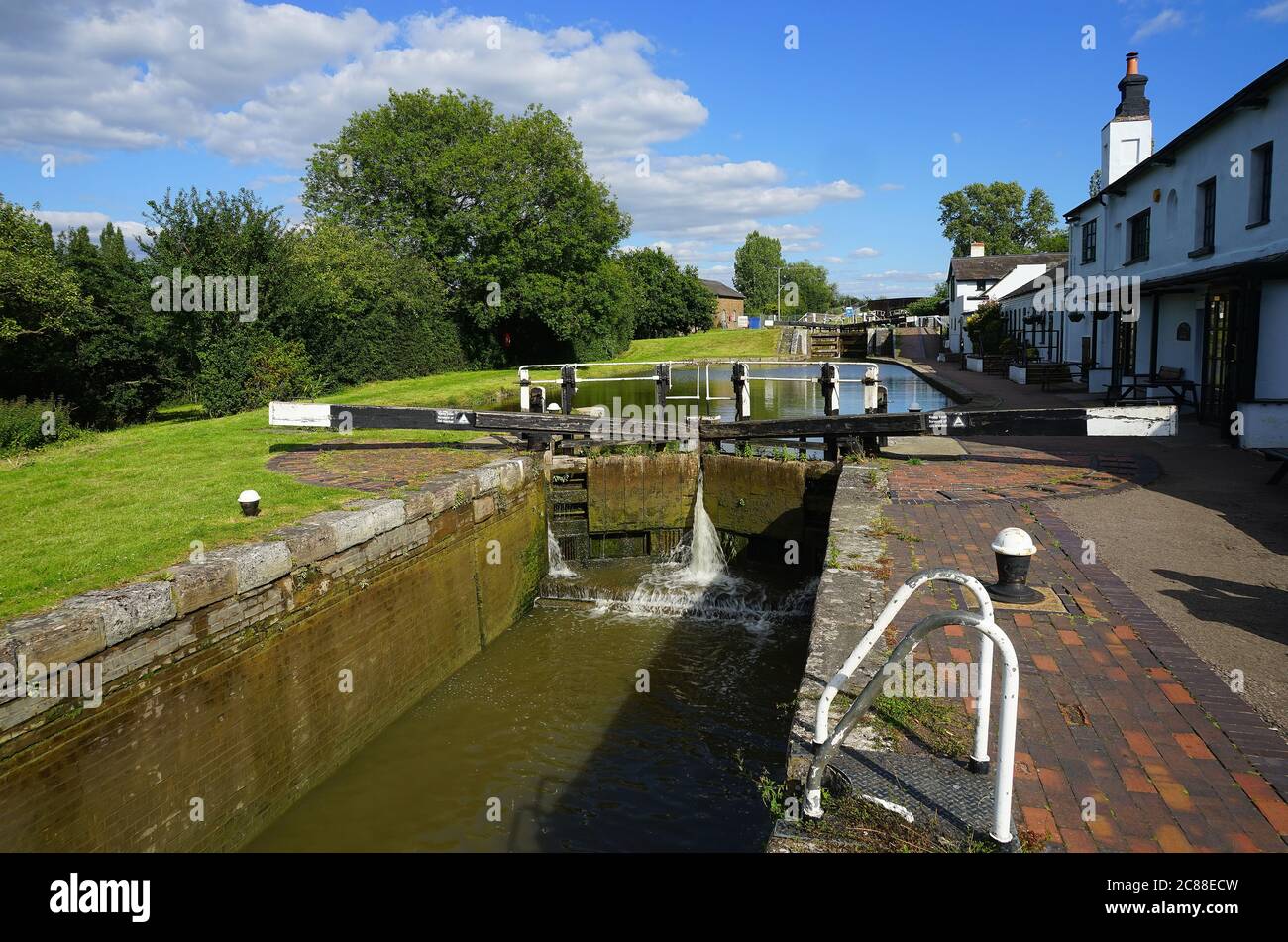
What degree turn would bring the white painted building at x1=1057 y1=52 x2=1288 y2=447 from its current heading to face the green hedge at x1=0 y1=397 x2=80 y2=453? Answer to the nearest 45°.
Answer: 0° — it already faces it

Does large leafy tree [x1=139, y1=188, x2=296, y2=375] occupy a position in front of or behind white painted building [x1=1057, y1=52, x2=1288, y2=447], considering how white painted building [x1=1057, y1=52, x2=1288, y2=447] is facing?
in front

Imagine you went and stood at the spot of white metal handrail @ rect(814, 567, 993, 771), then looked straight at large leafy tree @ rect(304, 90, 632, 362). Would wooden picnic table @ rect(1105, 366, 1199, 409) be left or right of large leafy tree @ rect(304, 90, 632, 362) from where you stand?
right

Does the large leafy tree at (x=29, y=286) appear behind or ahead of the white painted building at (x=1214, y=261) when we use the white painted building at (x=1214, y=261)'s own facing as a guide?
ahead

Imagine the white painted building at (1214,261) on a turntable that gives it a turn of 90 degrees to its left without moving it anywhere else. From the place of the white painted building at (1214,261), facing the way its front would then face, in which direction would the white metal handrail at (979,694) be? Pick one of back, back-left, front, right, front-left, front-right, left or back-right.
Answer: front-right

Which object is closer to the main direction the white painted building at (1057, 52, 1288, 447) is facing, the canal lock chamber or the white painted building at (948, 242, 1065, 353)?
the canal lock chamber

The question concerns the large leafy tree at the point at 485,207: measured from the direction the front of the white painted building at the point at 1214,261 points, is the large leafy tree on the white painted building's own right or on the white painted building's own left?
on the white painted building's own right

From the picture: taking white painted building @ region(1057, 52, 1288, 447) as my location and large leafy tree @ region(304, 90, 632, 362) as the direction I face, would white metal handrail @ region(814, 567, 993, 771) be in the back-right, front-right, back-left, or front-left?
back-left

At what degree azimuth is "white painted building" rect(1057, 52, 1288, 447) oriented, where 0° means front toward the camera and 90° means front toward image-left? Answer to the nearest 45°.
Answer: approximately 45°
